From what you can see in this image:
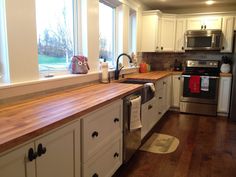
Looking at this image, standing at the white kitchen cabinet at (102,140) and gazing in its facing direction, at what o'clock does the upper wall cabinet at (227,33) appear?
The upper wall cabinet is roughly at 9 o'clock from the white kitchen cabinet.

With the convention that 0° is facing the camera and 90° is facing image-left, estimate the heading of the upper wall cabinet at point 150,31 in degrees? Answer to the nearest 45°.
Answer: approximately 270°

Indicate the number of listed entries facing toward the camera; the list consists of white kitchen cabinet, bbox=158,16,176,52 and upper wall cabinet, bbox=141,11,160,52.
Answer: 1

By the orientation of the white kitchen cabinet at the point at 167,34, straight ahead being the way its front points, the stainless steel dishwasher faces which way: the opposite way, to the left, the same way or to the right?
to the left

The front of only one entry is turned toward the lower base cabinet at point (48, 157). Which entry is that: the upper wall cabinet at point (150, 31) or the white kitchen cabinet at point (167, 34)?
the white kitchen cabinet

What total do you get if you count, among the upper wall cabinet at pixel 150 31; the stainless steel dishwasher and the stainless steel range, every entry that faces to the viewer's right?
2

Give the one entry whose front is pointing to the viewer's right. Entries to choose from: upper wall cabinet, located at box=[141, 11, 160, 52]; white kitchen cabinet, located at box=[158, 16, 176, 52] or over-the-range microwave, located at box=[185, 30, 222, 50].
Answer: the upper wall cabinet

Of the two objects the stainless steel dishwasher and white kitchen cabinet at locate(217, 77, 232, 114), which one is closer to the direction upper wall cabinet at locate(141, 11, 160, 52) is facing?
the white kitchen cabinet

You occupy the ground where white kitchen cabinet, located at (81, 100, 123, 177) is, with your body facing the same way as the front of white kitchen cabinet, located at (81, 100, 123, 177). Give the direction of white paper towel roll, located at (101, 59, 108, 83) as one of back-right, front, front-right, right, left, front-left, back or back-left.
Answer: back-left

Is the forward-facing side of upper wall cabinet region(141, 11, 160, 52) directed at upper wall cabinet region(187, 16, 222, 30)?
yes

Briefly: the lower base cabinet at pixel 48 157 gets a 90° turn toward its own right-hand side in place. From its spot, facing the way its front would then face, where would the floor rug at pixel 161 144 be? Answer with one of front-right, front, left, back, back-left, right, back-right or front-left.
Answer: back

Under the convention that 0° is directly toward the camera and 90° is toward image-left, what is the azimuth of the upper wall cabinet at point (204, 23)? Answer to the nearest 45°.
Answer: approximately 0°

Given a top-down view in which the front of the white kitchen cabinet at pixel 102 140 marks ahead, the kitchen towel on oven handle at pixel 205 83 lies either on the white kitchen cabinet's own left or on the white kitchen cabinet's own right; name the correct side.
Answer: on the white kitchen cabinet's own left

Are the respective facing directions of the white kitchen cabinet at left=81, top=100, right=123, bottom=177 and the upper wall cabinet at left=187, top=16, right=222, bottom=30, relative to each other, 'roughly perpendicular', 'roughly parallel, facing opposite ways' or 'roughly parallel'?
roughly perpendicular

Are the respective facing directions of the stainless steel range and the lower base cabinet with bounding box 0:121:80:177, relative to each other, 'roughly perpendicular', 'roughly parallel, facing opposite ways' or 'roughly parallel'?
roughly perpendicular
